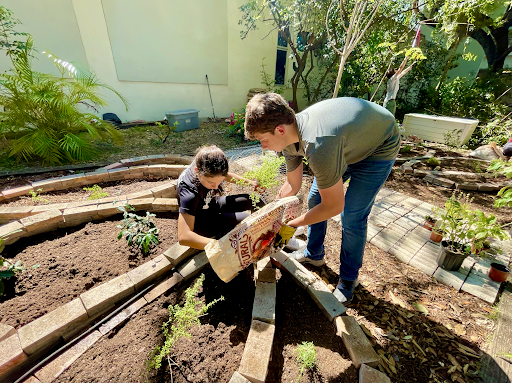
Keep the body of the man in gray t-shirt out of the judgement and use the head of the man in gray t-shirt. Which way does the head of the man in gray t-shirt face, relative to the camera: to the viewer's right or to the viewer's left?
to the viewer's left

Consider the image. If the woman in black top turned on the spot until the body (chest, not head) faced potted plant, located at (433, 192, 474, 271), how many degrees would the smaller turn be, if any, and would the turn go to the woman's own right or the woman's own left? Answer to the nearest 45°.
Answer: approximately 45° to the woman's own left

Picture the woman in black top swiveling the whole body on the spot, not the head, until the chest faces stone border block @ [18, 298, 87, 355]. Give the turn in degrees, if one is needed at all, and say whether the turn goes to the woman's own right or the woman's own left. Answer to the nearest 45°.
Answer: approximately 90° to the woman's own right

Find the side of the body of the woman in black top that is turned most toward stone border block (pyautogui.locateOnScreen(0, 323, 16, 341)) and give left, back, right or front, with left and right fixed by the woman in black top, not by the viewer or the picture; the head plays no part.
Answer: right

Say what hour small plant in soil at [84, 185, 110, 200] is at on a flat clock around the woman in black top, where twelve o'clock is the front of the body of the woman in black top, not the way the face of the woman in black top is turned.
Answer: The small plant in soil is roughly at 6 o'clock from the woman in black top.

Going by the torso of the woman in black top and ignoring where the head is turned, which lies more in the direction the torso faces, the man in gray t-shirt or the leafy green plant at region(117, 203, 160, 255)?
the man in gray t-shirt

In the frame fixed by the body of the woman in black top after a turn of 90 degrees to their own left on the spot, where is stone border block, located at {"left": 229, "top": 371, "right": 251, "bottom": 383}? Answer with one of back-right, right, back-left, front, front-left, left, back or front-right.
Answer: back-right

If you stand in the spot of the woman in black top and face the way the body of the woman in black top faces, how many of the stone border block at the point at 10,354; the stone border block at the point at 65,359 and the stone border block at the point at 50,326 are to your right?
3

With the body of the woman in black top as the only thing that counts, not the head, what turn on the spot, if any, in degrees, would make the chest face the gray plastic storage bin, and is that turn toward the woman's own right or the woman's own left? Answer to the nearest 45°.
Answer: approximately 135° to the woman's own left

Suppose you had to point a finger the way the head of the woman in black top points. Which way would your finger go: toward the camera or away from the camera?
toward the camera

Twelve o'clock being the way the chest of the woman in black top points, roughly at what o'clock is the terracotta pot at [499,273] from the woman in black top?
The terracotta pot is roughly at 11 o'clock from the woman in black top.

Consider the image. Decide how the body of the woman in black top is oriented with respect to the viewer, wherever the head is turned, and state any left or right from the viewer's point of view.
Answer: facing the viewer and to the right of the viewer

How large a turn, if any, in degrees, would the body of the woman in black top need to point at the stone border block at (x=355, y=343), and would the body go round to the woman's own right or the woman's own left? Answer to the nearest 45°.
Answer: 0° — they already face it

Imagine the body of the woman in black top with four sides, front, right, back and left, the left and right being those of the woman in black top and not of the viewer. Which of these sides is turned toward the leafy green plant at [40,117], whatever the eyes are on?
back

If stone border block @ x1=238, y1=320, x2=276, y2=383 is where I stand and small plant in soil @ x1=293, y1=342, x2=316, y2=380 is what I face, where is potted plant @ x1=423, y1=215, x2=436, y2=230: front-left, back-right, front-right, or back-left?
front-left

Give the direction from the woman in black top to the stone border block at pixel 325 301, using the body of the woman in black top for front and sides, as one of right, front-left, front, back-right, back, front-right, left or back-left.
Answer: front

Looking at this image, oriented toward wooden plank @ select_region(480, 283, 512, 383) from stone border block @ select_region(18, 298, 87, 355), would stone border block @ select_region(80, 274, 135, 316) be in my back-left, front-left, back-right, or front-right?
front-left
